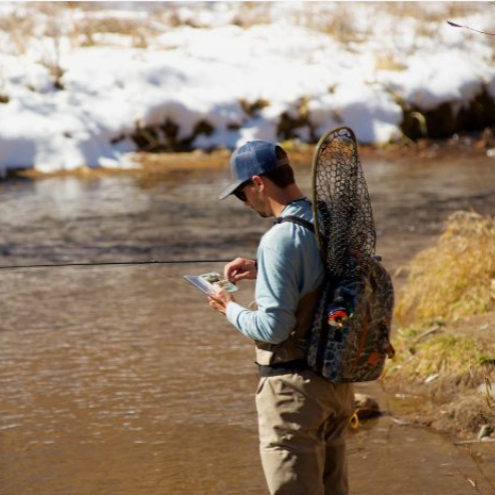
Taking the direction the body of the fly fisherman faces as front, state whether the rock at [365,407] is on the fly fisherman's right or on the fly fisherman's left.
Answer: on the fly fisherman's right

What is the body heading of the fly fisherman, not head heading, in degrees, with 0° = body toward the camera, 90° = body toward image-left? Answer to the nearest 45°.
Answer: approximately 90°

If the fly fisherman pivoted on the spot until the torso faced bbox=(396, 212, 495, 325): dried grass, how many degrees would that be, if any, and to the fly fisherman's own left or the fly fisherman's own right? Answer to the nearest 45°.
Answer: approximately 90° to the fly fisherman's own right
